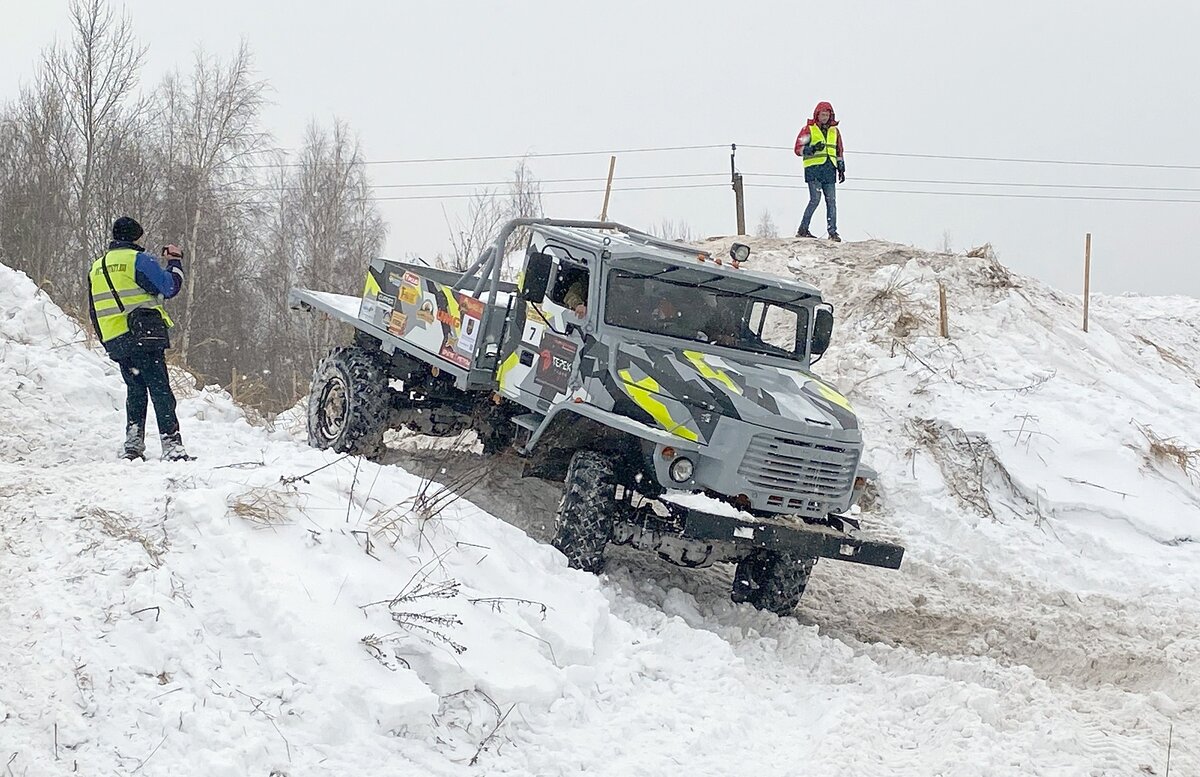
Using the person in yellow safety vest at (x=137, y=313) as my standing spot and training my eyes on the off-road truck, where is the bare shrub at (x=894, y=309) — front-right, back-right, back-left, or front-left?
front-left

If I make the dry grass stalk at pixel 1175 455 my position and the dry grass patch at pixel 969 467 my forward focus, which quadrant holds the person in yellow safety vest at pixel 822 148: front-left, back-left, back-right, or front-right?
front-right

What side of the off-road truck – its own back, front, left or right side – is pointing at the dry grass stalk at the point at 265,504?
right

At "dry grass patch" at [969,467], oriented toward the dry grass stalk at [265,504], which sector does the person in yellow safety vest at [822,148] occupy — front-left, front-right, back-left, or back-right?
back-right

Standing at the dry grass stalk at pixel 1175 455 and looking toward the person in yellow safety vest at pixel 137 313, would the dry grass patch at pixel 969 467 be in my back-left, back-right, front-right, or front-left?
front-right

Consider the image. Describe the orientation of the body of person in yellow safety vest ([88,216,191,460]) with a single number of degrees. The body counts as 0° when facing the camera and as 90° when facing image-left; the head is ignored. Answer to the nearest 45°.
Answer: approximately 225°

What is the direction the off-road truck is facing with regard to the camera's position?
facing the viewer and to the right of the viewer

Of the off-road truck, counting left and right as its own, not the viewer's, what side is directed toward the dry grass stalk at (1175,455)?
left

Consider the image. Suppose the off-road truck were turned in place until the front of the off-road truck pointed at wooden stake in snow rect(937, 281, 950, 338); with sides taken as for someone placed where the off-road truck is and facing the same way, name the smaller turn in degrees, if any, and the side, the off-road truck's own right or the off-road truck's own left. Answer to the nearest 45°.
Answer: approximately 90° to the off-road truck's own left

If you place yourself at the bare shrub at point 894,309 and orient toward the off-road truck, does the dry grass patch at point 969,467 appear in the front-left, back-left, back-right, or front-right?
front-left

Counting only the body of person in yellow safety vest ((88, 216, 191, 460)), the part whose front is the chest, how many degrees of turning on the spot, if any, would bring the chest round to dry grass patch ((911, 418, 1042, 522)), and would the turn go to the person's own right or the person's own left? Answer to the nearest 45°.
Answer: approximately 45° to the person's own right

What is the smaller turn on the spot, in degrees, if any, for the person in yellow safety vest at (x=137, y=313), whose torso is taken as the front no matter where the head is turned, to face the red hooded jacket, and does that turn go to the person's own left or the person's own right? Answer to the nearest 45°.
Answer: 0° — they already face it

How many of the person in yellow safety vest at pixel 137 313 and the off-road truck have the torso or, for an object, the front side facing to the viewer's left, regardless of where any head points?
0

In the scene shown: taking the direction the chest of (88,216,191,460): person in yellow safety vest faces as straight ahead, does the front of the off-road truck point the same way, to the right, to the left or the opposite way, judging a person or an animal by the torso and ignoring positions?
to the right

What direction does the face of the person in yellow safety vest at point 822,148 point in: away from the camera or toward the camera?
toward the camera
